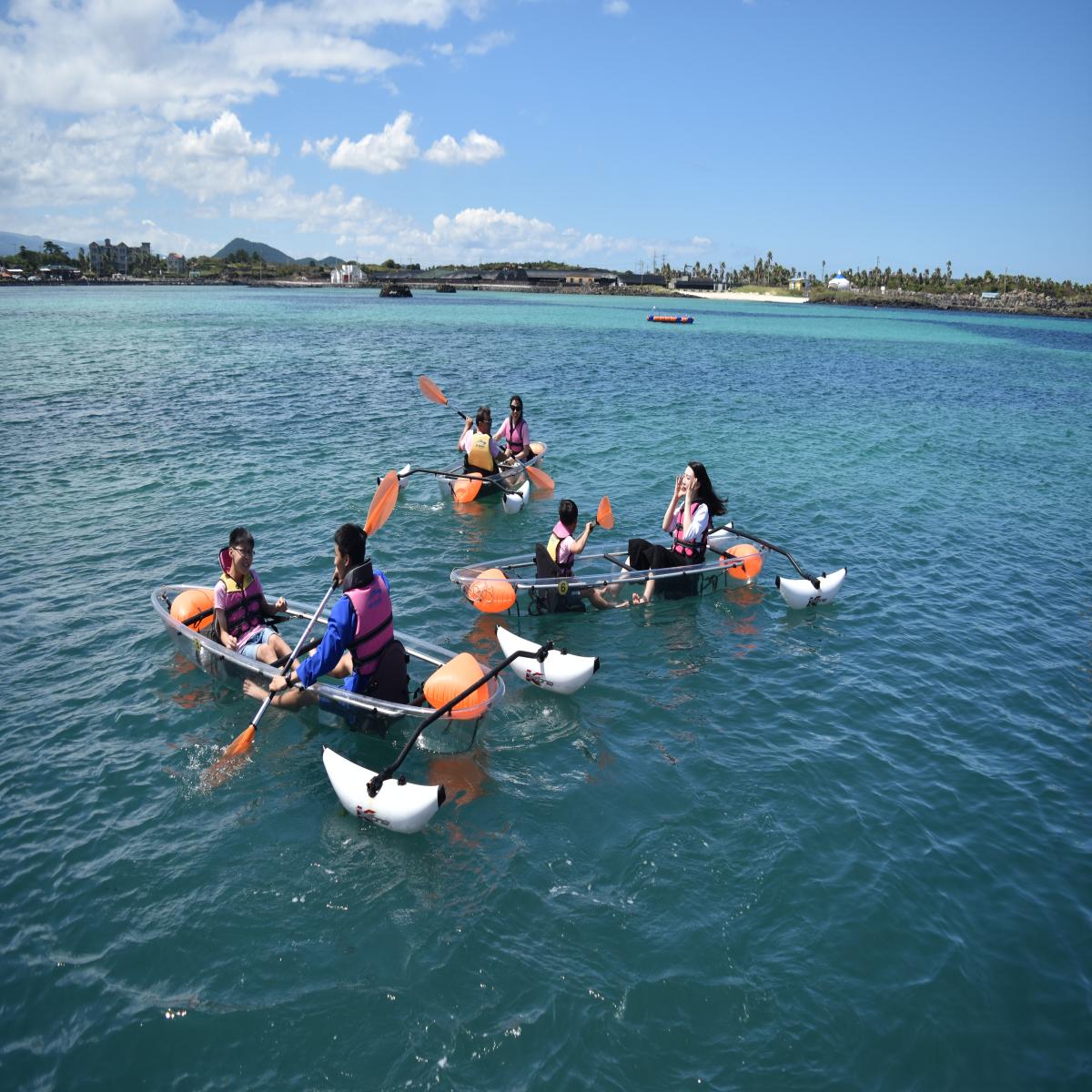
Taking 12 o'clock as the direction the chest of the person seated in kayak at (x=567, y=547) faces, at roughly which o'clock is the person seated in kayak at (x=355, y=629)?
the person seated in kayak at (x=355, y=629) is roughly at 4 o'clock from the person seated in kayak at (x=567, y=547).

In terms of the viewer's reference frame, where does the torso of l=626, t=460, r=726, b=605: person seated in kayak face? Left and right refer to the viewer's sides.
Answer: facing to the left of the viewer

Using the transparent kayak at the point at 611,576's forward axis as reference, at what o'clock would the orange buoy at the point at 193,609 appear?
The orange buoy is roughly at 11 o'clock from the transparent kayak.

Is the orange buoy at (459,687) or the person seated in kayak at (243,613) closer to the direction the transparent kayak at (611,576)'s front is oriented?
the person seated in kayak

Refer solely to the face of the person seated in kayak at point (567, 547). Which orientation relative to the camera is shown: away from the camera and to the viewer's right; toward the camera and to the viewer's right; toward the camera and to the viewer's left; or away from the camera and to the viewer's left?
away from the camera and to the viewer's right

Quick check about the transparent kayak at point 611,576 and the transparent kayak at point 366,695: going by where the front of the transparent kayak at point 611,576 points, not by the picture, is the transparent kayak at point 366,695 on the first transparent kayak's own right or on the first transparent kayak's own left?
on the first transparent kayak's own left

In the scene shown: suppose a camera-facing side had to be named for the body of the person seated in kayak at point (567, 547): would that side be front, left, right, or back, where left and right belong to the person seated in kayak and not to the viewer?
right

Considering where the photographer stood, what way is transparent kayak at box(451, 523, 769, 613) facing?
facing to the left of the viewer

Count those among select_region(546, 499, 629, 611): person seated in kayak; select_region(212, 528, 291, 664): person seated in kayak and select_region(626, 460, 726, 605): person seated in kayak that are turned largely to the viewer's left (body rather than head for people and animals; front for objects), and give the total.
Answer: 1

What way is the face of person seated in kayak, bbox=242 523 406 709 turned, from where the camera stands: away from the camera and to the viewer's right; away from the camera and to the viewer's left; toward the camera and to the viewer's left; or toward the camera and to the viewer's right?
away from the camera and to the viewer's left

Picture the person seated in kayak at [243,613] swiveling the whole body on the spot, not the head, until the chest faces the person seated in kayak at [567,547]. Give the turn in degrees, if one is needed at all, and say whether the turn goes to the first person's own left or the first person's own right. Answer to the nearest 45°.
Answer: approximately 45° to the first person's own left

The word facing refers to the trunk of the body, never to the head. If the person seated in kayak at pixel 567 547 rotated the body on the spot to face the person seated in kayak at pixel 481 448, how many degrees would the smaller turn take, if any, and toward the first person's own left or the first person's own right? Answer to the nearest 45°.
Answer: approximately 90° to the first person's own left

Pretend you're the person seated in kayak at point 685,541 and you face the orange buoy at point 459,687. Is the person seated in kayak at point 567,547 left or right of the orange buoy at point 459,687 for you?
right

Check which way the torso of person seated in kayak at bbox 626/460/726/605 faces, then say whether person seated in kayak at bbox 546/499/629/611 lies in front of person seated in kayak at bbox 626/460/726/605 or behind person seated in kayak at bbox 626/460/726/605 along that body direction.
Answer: in front

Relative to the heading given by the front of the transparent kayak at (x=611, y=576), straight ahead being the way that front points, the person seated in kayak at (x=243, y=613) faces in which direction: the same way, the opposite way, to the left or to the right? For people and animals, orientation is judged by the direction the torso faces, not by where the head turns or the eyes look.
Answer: the opposite way

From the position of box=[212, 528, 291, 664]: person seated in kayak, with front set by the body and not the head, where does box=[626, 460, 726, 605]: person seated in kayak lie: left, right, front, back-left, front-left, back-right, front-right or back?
front-left

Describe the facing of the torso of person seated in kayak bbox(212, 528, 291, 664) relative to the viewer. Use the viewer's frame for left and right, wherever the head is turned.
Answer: facing the viewer and to the right of the viewer
